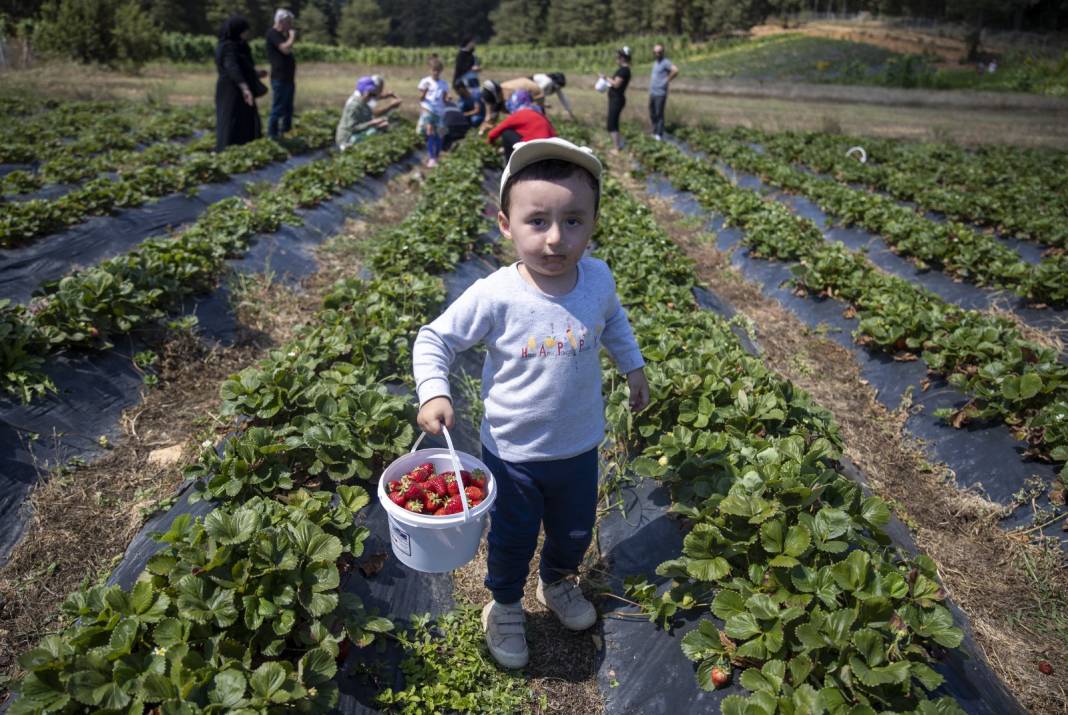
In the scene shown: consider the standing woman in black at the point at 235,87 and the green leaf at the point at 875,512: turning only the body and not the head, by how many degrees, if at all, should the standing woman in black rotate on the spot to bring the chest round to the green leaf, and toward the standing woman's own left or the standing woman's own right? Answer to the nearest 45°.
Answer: approximately 90° to the standing woman's own right

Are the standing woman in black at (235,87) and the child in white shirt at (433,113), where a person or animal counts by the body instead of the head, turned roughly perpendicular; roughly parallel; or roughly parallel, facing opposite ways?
roughly perpendicular

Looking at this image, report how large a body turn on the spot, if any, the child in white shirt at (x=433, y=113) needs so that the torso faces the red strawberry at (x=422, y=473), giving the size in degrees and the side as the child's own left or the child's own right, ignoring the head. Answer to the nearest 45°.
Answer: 0° — they already face it

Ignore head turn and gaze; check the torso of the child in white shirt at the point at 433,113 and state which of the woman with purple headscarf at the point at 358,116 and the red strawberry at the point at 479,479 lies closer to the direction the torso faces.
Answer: the red strawberry

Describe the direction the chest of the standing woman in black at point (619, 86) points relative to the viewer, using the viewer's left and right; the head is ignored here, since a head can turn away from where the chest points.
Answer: facing to the left of the viewer

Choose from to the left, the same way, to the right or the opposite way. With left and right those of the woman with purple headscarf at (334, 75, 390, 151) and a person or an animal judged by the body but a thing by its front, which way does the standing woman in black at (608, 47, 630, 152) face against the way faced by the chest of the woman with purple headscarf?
the opposite way

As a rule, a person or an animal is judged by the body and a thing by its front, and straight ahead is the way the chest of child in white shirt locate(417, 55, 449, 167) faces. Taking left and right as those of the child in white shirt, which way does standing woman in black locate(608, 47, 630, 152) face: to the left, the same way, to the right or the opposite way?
to the right

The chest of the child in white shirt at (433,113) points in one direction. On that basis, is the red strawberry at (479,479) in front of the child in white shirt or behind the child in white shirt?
in front

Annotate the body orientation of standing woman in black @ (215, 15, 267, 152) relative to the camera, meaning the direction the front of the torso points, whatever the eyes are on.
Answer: to the viewer's right

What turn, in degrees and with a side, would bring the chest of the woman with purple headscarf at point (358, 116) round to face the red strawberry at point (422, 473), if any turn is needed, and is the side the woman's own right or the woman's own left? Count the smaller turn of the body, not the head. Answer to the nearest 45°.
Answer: approximately 90° to the woman's own right

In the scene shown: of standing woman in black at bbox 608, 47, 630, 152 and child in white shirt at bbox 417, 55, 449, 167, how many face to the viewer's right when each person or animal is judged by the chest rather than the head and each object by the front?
0

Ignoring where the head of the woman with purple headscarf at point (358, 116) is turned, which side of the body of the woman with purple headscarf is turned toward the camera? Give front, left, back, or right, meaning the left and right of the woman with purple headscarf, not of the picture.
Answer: right

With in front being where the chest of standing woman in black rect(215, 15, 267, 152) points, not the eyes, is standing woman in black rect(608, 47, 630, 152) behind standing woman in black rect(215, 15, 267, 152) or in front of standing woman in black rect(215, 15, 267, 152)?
in front
